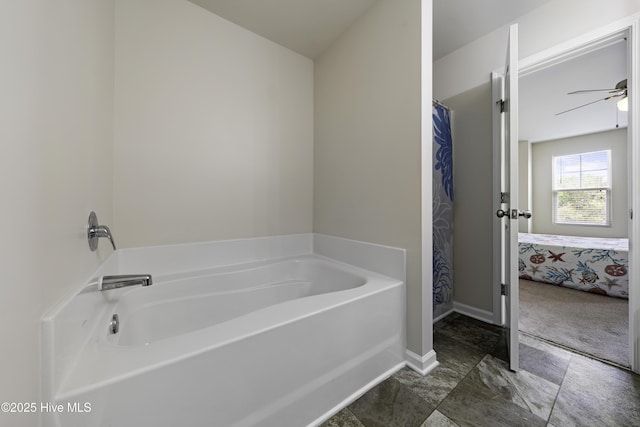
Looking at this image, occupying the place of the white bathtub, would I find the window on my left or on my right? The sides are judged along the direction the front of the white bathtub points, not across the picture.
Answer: on my left

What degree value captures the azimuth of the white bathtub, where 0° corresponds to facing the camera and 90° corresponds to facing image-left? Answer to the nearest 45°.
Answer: approximately 315°

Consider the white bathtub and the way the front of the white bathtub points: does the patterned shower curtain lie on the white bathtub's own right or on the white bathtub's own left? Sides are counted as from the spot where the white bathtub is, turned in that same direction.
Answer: on the white bathtub's own left

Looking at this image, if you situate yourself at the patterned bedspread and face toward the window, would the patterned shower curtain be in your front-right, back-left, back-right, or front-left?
back-left
